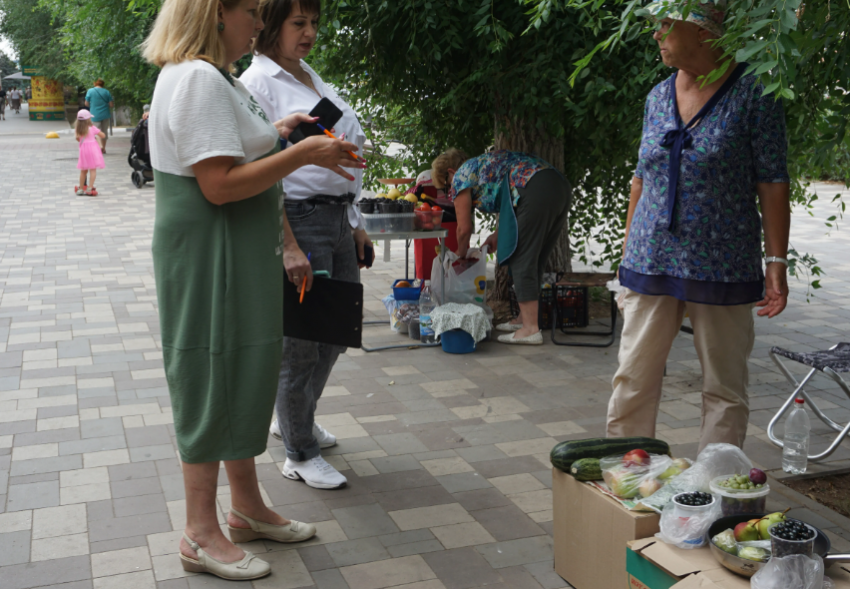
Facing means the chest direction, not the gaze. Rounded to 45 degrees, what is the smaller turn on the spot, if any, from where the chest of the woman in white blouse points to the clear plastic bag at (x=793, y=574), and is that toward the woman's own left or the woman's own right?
0° — they already face it

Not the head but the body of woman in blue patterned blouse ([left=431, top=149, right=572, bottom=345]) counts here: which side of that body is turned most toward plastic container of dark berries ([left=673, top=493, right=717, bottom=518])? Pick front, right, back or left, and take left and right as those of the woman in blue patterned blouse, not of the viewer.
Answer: left

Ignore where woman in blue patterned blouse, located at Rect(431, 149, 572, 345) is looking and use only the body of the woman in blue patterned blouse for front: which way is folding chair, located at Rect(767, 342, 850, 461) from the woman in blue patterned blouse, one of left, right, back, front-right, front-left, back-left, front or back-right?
back-left

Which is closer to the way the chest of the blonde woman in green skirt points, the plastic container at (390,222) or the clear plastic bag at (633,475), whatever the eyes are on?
the clear plastic bag

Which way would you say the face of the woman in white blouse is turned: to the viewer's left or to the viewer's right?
to the viewer's right

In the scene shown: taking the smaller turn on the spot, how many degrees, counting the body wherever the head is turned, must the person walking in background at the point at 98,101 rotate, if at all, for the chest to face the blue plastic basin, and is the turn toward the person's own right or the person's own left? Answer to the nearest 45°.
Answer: approximately 180°

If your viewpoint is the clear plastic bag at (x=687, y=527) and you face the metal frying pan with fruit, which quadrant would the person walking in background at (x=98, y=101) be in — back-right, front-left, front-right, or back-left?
back-left

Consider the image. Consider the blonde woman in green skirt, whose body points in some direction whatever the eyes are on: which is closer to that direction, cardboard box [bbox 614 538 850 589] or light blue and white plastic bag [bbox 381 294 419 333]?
the cardboard box

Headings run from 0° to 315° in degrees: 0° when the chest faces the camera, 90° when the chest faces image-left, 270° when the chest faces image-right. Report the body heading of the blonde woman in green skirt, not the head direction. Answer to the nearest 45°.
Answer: approximately 270°

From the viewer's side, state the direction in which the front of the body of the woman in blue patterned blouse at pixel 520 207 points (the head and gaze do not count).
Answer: to the viewer's left

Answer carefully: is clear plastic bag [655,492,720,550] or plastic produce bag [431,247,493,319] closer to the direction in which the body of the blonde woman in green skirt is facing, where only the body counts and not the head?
the clear plastic bag

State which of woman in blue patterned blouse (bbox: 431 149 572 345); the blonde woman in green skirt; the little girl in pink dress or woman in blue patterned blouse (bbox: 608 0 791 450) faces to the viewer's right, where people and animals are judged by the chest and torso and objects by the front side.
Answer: the blonde woman in green skirt
